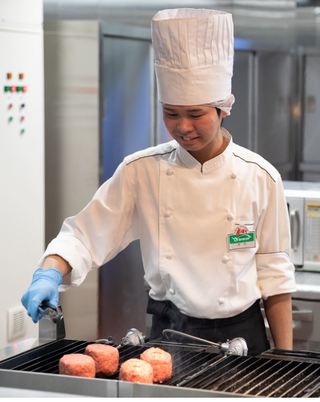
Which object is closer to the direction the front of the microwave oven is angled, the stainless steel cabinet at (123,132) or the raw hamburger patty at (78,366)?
the raw hamburger patty

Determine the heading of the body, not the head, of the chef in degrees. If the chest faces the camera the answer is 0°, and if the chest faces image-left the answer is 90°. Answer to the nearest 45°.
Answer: approximately 0°

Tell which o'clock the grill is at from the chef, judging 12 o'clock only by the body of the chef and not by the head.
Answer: The grill is roughly at 12 o'clock from the chef.

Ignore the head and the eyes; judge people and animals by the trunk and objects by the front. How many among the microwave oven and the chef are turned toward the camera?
2

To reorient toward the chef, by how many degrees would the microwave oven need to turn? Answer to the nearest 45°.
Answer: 0° — it already faces them

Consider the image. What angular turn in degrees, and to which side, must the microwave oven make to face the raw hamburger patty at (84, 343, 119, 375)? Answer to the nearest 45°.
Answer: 0° — it already faces it

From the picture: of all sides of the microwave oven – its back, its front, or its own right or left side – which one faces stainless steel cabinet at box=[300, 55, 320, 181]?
back
